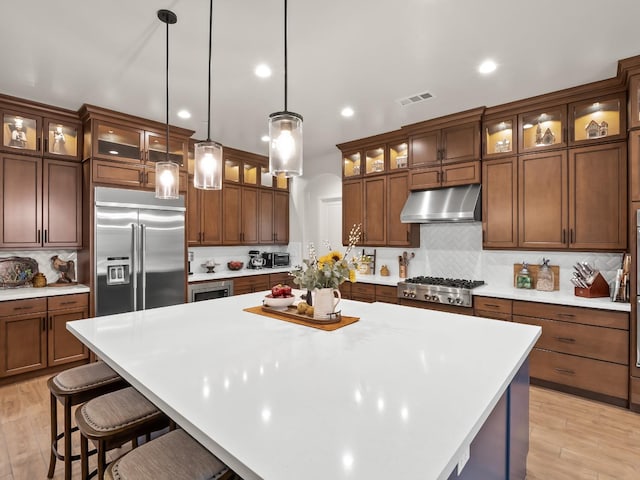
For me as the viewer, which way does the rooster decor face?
facing to the left of the viewer

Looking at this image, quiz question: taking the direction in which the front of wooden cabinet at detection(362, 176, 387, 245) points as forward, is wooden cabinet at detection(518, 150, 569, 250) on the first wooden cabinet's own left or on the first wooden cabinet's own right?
on the first wooden cabinet's own left

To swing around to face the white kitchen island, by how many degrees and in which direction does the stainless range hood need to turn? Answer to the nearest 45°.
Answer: approximately 45° to its left

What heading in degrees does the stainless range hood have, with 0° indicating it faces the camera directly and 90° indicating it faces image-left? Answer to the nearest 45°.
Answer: approximately 45°

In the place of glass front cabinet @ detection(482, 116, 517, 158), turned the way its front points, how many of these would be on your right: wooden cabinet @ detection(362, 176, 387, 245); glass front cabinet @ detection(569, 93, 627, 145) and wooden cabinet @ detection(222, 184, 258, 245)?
2

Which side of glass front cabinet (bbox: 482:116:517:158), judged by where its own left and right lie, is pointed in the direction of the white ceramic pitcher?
front
